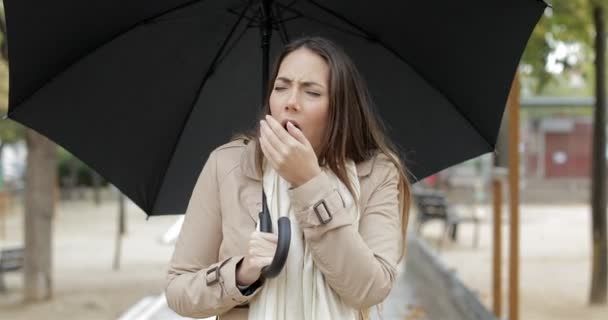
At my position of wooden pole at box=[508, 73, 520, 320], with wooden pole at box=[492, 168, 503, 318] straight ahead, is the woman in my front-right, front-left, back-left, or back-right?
back-left

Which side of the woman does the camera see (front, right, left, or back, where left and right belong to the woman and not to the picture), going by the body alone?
front

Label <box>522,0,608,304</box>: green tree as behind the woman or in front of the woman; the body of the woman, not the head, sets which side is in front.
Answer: behind

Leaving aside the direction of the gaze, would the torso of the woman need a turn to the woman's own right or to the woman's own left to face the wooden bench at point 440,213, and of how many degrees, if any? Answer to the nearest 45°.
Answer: approximately 180°
